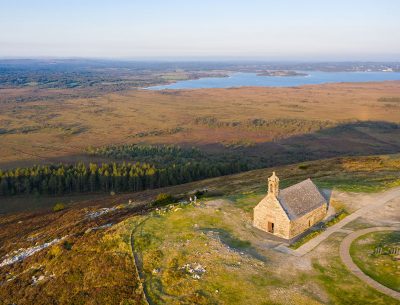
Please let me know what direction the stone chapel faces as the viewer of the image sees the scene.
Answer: facing the viewer and to the left of the viewer
